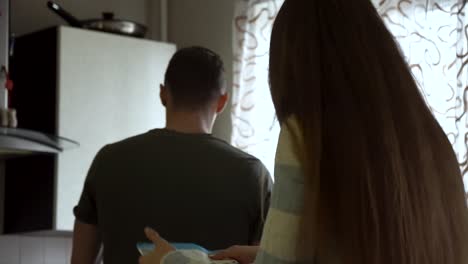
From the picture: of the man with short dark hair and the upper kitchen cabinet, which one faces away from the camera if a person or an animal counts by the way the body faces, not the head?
the man with short dark hair

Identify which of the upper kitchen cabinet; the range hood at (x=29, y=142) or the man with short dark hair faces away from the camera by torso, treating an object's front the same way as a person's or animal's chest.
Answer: the man with short dark hair

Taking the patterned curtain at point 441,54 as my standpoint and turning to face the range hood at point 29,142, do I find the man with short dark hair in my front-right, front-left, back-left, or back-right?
front-left

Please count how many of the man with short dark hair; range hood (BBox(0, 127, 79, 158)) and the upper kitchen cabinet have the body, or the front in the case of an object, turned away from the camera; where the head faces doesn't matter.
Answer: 1

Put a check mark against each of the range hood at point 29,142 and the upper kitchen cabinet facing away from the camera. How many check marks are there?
0

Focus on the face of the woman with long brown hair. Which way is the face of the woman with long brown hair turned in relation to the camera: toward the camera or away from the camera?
away from the camera

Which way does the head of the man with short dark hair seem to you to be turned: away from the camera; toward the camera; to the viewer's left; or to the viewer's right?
away from the camera

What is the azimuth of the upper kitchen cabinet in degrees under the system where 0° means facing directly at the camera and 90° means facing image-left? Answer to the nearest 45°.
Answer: approximately 315°

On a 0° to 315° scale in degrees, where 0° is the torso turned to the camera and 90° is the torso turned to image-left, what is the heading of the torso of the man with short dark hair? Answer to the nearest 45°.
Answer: approximately 180°

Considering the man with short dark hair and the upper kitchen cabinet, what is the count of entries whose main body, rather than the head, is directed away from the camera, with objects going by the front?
1

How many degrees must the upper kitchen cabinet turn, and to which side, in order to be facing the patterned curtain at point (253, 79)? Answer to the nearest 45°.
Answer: approximately 45° to its left

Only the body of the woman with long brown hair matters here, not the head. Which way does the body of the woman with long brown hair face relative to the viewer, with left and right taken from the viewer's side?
facing away from the viewer and to the left of the viewer

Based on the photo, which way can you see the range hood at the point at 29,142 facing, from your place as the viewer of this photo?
facing the viewer and to the right of the viewer
